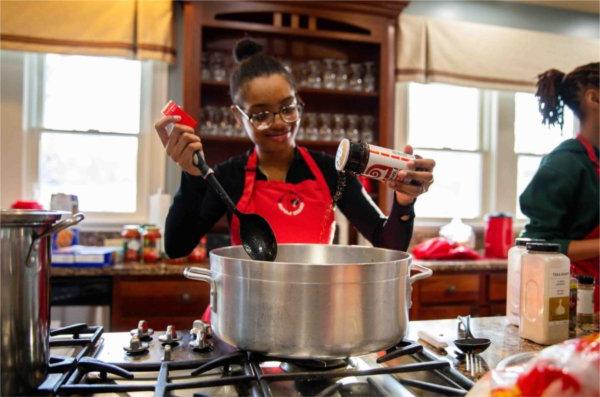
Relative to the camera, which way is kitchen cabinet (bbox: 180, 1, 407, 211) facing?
toward the camera

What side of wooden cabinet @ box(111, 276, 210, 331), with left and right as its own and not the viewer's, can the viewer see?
front

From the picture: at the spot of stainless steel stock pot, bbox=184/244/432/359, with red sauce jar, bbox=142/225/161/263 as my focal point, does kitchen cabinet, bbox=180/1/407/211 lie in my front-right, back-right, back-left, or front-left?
front-right

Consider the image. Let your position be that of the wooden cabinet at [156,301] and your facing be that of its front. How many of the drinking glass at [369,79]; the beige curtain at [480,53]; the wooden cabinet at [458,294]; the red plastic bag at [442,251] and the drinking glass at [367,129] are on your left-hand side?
5

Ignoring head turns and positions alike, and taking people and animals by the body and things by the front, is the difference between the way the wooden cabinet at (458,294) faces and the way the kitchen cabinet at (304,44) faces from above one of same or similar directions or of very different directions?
same or similar directions

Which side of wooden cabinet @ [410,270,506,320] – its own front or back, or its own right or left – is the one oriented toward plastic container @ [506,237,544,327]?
front

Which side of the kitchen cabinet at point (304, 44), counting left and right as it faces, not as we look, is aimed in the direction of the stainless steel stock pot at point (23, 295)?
front
